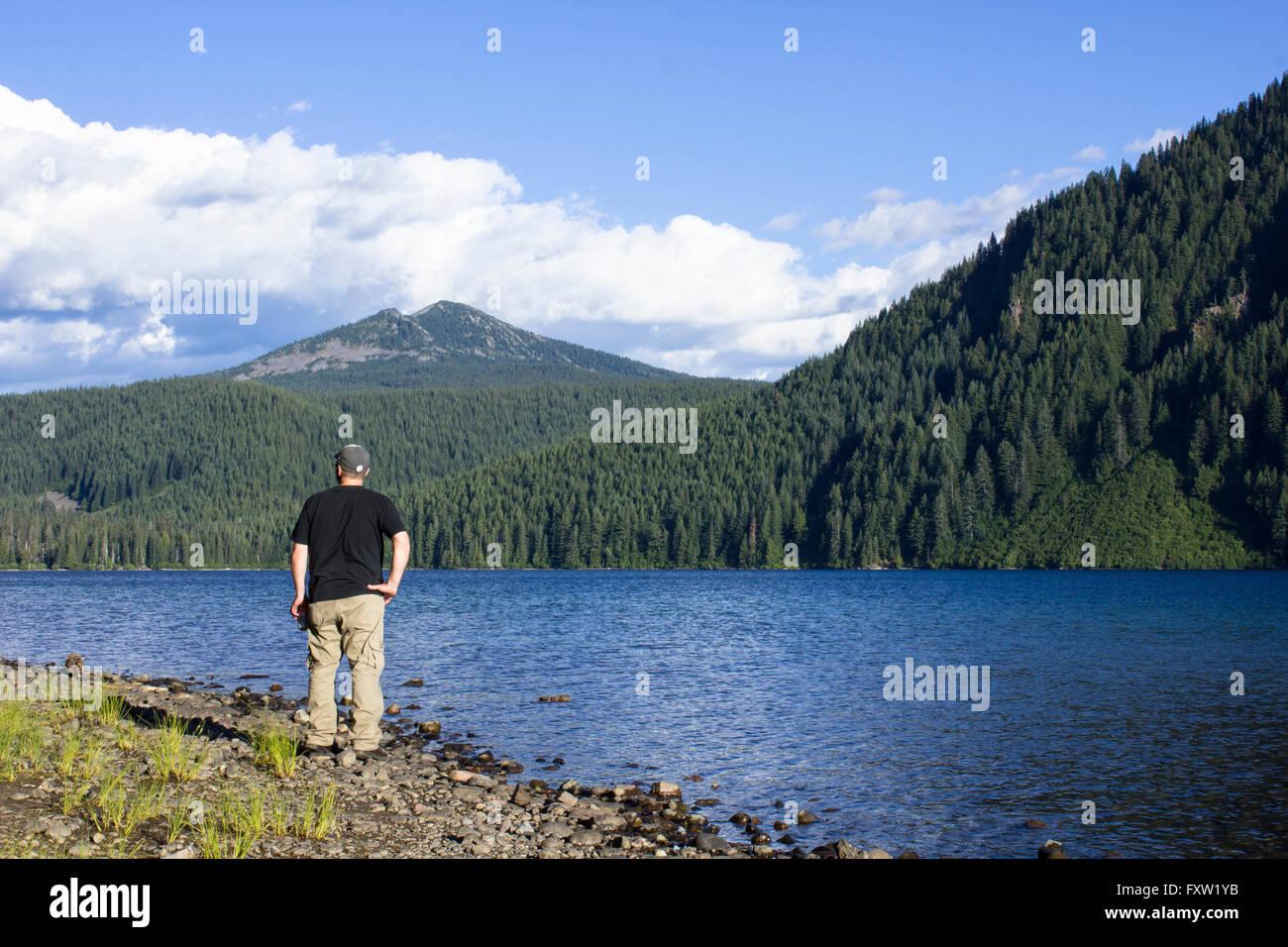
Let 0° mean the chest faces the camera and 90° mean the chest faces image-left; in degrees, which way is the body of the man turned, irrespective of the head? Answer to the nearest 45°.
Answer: approximately 180°

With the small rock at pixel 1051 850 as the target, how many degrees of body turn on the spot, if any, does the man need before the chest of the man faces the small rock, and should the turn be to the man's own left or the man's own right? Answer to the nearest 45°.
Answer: approximately 90° to the man's own right

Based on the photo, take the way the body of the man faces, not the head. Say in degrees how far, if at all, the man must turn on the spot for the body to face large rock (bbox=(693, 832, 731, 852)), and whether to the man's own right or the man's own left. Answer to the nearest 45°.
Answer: approximately 90° to the man's own right
